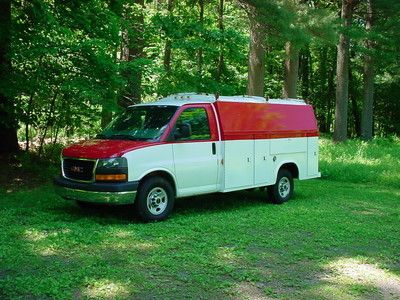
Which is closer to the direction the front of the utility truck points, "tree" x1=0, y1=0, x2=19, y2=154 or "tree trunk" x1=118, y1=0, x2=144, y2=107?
the tree

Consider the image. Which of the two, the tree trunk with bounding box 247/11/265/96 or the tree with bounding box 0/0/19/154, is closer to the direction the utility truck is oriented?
the tree

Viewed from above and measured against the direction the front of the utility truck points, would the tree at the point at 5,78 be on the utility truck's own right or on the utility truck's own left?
on the utility truck's own right

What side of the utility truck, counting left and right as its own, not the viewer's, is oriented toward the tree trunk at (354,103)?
back

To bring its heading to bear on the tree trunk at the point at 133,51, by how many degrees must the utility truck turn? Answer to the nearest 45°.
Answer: approximately 135° to its right

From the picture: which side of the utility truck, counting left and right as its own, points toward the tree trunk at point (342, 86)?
back

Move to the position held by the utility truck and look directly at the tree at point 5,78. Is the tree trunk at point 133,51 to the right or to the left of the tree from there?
right

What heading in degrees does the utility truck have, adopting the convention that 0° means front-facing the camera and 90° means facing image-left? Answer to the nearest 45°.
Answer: approximately 45°
